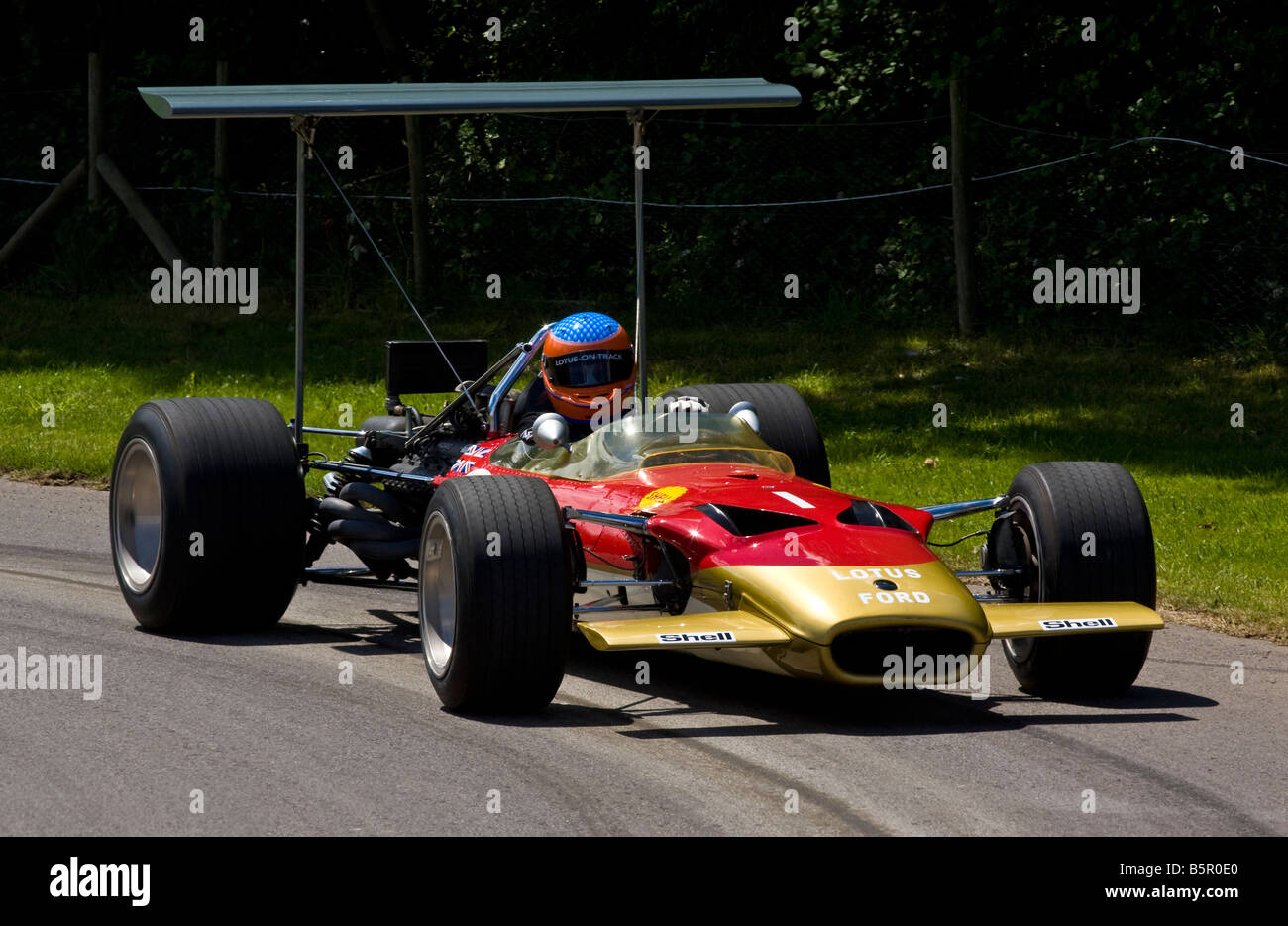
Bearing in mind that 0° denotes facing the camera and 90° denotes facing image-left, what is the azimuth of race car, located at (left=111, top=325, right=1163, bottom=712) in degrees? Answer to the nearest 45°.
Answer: approximately 315°
